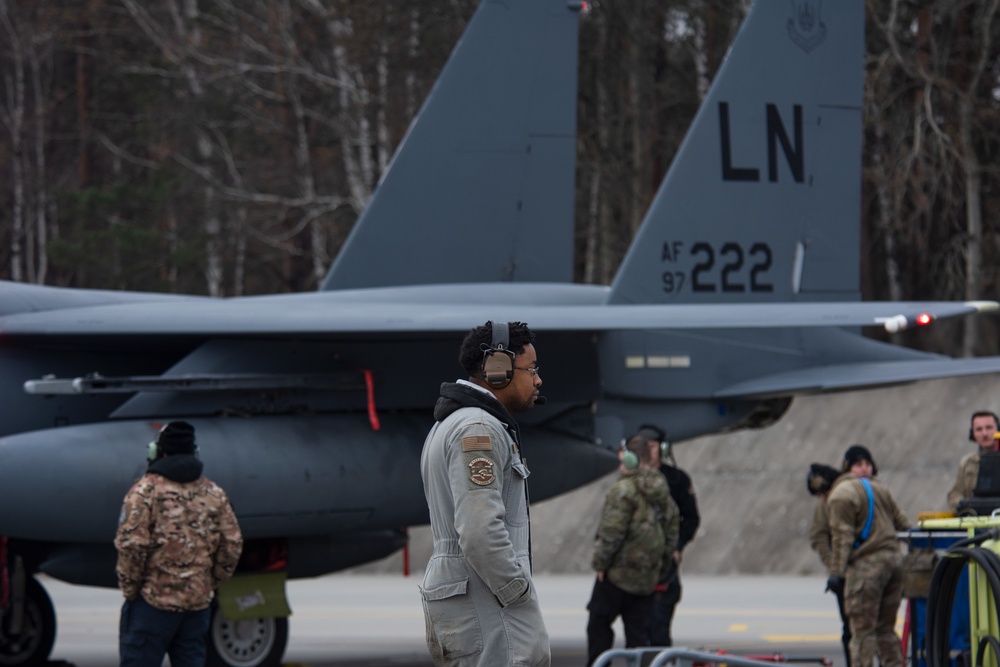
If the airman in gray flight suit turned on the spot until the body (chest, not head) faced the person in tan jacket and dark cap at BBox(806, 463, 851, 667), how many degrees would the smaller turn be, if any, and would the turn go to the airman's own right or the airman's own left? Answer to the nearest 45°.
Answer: approximately 45° to the airman's own left

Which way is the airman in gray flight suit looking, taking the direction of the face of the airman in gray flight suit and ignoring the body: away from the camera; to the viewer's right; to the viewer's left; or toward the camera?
to the viewer's right

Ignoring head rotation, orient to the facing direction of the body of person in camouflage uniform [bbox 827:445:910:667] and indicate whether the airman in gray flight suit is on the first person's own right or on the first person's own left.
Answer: on the first person's own left

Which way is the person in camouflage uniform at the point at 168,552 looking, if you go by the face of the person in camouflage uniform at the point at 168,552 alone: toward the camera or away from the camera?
away from the camera

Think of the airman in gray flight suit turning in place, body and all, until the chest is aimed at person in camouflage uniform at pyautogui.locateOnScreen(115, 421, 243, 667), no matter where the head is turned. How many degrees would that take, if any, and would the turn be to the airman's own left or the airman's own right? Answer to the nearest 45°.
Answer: approximately 135° to the airman's own left

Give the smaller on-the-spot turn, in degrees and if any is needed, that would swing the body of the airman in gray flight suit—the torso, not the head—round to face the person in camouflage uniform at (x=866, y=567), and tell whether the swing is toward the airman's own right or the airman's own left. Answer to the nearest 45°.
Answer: approximately 45° to the airman's own left

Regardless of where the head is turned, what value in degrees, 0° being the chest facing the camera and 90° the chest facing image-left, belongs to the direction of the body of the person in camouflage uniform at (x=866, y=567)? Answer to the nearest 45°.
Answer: approximately 135°

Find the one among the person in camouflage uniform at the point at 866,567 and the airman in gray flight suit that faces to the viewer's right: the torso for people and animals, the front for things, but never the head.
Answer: the airman in gray flight suit

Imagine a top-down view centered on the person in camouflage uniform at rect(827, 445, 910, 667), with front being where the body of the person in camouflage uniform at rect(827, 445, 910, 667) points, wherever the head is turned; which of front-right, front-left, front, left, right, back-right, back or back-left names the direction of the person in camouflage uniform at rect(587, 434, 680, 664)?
front-left

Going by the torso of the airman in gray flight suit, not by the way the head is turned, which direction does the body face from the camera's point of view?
to the viewer's right

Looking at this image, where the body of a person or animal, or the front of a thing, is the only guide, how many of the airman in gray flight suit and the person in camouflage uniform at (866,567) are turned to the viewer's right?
1
